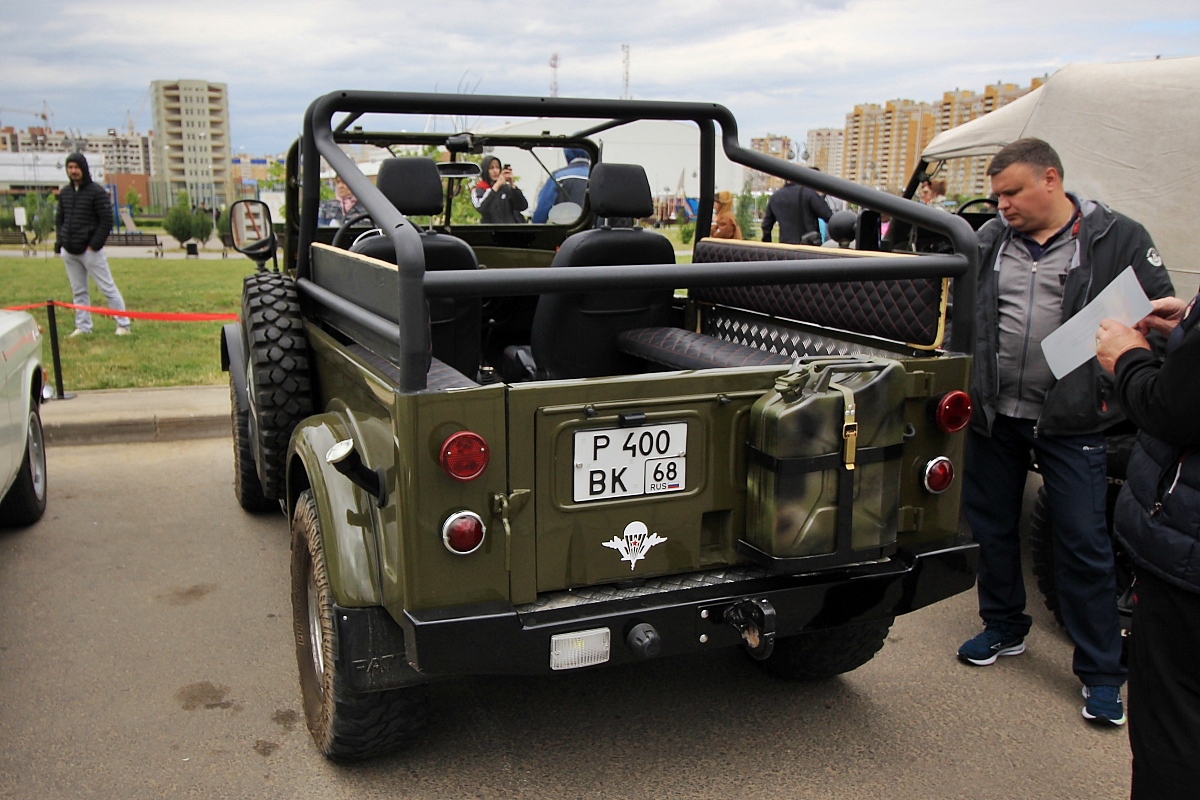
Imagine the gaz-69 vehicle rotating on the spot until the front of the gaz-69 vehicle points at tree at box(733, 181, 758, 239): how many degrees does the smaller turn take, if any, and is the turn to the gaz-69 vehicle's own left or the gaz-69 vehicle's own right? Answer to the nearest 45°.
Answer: approximately 45° to the gaz-69 vehicle's own right

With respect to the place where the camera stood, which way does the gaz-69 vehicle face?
facing away from the viewer and to the left of the viewer

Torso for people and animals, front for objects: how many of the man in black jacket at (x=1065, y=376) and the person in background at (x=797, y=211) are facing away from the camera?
1

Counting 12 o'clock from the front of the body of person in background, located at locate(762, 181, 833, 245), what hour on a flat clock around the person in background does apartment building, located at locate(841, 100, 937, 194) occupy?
The apartment building is roughly at 12 o'clock from the person in background.

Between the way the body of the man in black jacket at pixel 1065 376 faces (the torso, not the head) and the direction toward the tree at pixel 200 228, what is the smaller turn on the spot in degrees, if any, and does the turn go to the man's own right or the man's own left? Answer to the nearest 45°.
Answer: approximately 90° to the man's own right

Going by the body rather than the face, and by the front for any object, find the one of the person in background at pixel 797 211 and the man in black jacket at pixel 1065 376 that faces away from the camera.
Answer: the person in background

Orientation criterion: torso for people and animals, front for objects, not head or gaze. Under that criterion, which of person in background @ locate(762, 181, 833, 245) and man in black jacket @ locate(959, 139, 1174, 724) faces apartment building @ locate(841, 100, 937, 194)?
the person in background

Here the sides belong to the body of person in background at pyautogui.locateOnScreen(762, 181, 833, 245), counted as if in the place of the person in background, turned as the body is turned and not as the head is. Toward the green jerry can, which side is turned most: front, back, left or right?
back

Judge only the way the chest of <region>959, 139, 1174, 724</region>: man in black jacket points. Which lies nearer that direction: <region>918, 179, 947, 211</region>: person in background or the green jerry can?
the green jerry can

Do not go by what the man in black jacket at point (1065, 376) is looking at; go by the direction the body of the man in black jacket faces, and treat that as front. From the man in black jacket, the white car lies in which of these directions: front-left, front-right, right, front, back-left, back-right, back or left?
front-right

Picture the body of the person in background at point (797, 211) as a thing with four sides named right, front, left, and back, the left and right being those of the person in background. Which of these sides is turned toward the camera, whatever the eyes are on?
back

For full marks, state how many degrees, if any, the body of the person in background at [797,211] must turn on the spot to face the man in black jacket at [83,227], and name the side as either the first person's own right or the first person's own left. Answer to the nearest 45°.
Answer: approximately 90° to the first person's own left
